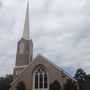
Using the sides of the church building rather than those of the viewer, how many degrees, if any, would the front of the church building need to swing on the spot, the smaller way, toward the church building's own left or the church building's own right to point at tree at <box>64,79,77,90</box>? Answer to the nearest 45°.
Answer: approximately 45° to the church building's own left

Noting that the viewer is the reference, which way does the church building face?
facing the viewer
